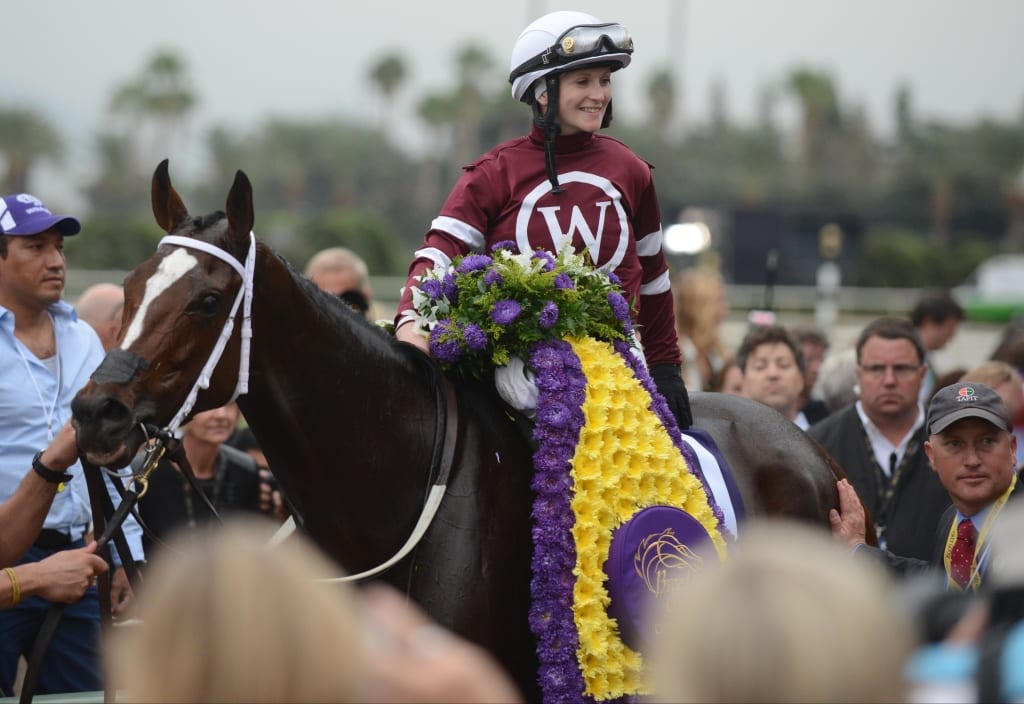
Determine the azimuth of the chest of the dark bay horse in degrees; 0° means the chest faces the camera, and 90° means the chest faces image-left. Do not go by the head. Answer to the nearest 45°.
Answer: approximately 45°

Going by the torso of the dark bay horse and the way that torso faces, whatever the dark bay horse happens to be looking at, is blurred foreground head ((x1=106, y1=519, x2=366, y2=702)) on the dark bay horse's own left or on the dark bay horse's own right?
on the dark bay horse's own left

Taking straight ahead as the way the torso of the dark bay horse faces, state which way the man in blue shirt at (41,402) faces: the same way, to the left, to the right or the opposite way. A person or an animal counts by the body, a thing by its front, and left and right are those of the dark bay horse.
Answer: to the left

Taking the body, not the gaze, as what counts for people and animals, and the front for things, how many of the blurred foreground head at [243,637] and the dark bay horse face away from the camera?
1

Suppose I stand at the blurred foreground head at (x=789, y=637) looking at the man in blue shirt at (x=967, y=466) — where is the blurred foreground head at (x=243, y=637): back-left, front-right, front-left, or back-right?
back-left

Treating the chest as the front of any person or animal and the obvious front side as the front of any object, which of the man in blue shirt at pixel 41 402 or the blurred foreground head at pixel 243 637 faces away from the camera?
the blurred foreground head

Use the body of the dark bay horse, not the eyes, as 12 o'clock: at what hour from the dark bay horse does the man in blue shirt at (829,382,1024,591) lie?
The man in blue shirt is roughly at 7 o'clock from the dark bay horse.

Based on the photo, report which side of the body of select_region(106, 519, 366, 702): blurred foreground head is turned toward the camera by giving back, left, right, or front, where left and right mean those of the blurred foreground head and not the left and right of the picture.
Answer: back

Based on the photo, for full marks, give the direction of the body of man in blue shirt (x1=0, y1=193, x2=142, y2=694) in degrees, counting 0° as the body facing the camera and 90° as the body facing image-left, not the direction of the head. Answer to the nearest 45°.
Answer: approximately 315°
